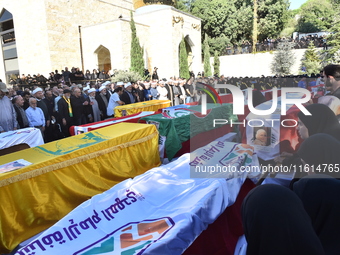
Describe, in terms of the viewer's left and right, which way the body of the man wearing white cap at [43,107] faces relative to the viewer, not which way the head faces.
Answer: facing the viewer and to the right of the viewer

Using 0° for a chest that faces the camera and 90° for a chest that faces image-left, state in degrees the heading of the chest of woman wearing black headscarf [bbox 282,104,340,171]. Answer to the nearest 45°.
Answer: approximately 90°

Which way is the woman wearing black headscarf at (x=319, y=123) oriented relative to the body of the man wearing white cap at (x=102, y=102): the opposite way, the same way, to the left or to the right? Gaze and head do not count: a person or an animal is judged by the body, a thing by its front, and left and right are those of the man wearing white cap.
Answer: the opposite way

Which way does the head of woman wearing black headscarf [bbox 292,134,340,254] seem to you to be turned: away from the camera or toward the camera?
away from the camera

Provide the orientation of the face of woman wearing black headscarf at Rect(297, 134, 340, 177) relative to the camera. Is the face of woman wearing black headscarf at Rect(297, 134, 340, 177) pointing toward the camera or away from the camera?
away from the camera

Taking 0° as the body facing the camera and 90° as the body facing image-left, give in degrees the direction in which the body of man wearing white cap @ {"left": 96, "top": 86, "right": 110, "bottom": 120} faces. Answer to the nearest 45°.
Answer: approximately 315°

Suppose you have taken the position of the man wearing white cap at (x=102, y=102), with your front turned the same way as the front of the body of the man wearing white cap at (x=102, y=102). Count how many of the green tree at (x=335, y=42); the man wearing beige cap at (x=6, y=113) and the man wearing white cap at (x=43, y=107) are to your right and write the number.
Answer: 2

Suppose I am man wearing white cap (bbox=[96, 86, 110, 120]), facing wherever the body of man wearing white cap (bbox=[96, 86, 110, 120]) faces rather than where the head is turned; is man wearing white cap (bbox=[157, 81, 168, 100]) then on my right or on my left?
on my left

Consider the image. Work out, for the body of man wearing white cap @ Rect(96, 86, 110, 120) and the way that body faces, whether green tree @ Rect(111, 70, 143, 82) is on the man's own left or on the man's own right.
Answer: on the man's own left

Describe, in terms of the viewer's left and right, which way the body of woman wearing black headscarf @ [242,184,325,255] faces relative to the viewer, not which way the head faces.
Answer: facing away from the viewer and to the left of the viewer

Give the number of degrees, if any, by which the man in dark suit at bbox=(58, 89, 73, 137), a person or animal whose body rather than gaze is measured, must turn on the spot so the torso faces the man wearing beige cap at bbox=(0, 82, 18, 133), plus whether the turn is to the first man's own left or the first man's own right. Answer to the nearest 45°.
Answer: approximately 90° to the first man's own right

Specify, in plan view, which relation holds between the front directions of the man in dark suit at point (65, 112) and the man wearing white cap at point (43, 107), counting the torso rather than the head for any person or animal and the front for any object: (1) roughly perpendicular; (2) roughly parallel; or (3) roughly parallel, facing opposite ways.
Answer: roughly parallel
